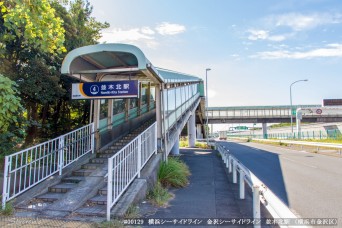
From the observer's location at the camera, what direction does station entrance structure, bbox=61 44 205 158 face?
facing the viewer and to the left of the viewer

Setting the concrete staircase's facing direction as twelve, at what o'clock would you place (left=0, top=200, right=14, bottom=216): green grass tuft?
The green grass tuft is roughly at 1 o'clock from the concrete staircase.

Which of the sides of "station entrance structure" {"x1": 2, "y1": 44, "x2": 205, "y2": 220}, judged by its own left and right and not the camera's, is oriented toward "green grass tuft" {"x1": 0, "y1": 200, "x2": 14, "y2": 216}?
front
